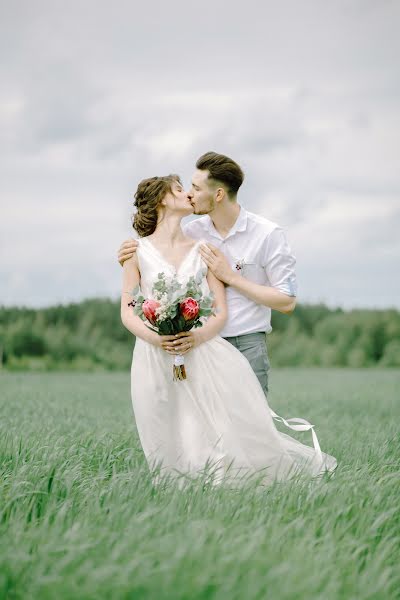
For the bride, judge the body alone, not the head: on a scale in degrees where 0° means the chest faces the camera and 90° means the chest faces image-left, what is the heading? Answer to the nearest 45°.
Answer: approximately 0°

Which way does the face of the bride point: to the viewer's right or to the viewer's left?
to the viewer's right

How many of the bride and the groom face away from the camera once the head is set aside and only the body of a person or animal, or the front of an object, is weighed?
0

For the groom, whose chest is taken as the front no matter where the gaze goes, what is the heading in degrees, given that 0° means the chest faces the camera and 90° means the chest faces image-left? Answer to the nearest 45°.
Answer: approximately 45°

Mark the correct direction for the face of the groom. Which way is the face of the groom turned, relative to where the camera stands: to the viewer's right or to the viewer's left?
to the viewer's left
